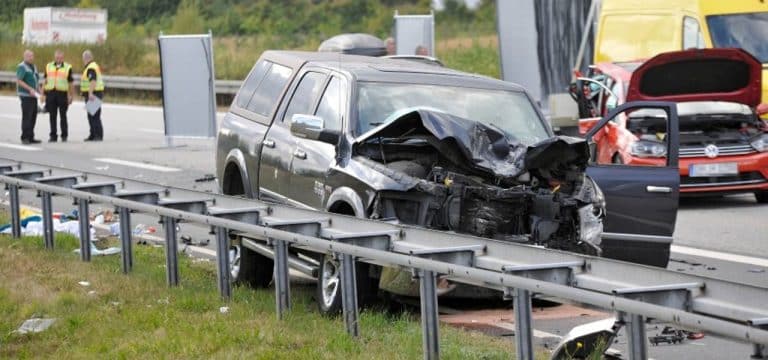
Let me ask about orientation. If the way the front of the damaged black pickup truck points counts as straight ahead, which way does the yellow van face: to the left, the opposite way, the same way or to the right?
the same way

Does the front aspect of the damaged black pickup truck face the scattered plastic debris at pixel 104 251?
no

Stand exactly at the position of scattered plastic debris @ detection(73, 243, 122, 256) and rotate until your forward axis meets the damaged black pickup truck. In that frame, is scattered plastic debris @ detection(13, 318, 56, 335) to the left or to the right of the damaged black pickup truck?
right

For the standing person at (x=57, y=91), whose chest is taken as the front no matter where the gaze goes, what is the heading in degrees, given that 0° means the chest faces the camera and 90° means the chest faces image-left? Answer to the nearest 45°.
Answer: approximately 0°

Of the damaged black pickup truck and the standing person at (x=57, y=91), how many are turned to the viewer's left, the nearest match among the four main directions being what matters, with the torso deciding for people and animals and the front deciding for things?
0

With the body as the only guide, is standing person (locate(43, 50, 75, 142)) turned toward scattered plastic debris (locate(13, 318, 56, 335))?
yes

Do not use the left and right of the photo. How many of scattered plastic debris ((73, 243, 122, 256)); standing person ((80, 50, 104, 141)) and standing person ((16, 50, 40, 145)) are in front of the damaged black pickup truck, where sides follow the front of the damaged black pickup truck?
0

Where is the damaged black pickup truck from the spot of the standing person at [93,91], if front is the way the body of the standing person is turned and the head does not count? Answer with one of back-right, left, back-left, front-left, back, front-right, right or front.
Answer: left

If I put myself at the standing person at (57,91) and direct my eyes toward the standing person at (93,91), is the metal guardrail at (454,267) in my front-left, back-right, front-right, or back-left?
front-right

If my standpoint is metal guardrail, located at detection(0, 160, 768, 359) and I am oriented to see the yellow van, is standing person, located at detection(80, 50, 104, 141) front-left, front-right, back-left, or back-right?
front-left

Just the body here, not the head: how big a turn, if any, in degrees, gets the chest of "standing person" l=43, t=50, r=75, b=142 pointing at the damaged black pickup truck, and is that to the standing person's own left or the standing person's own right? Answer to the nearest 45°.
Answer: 0° — they already face it

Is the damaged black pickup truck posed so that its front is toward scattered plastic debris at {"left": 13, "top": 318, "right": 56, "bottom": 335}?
no
